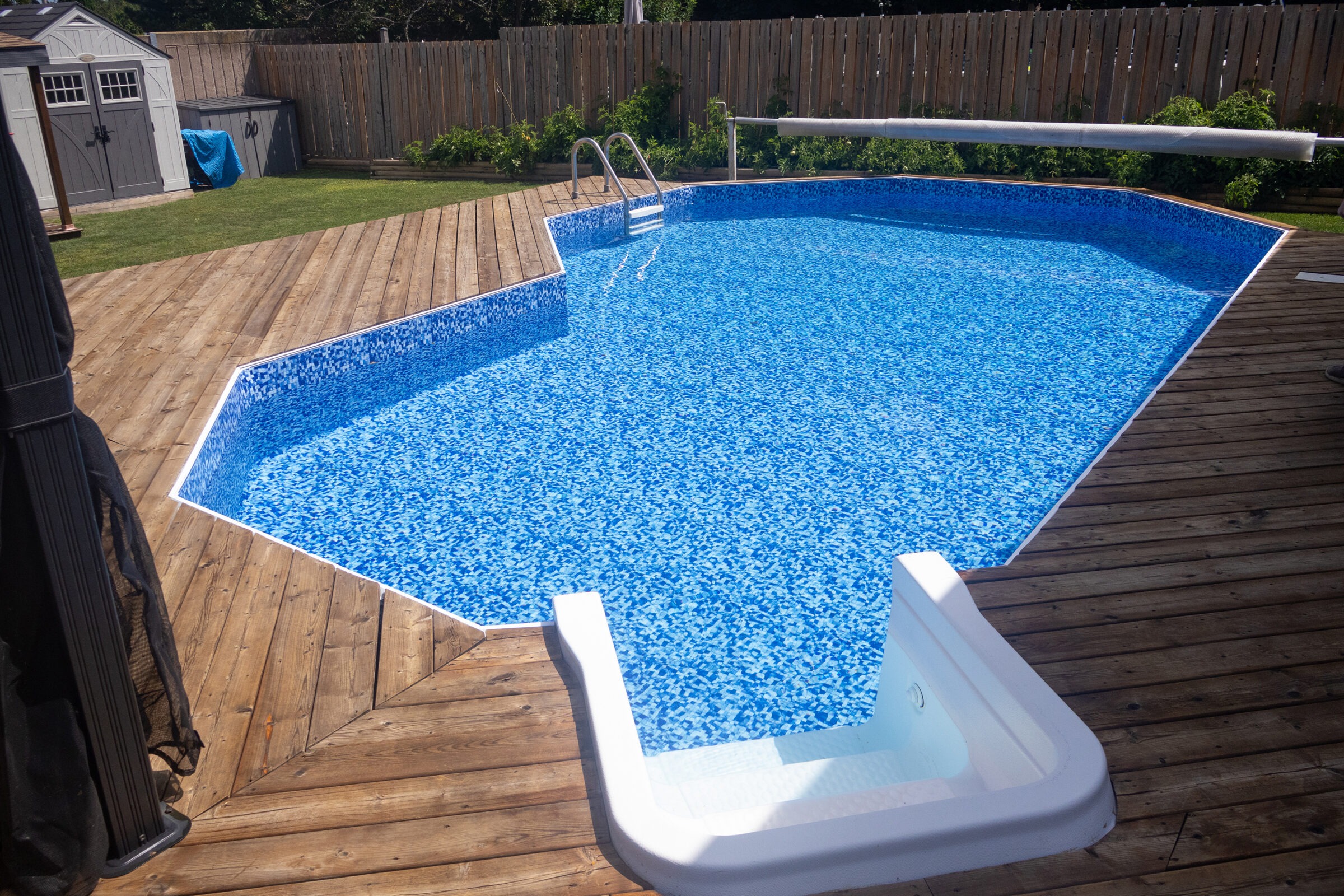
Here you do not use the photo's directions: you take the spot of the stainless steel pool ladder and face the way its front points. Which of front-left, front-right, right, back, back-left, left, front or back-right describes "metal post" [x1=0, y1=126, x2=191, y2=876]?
front-right

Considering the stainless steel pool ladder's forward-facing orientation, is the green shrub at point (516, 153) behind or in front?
behind

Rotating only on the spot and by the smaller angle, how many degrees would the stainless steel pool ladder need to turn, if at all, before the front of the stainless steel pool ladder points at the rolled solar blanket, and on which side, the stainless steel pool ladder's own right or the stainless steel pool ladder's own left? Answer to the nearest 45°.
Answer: approximately 45° to the stainless steel pool ladder's own left

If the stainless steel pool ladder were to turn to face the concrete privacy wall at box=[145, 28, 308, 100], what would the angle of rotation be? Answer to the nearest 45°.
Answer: approximately 180°

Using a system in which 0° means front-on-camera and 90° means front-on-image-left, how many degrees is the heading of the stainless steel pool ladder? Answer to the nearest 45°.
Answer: approximately 315°

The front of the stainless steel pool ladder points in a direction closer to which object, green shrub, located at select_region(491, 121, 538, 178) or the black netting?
the black netting

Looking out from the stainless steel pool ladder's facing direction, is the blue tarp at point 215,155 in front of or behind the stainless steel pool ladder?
behind

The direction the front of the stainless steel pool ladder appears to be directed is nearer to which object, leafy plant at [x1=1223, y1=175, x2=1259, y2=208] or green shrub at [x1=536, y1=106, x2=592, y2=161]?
the leafy plant

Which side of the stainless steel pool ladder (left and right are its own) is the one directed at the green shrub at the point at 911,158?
left

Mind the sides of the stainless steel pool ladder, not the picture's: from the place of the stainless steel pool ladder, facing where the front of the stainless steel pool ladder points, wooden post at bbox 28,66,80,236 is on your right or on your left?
on your right

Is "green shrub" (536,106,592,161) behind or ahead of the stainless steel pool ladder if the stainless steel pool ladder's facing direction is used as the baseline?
behind

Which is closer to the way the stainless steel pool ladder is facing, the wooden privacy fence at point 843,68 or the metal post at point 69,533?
the metal post
